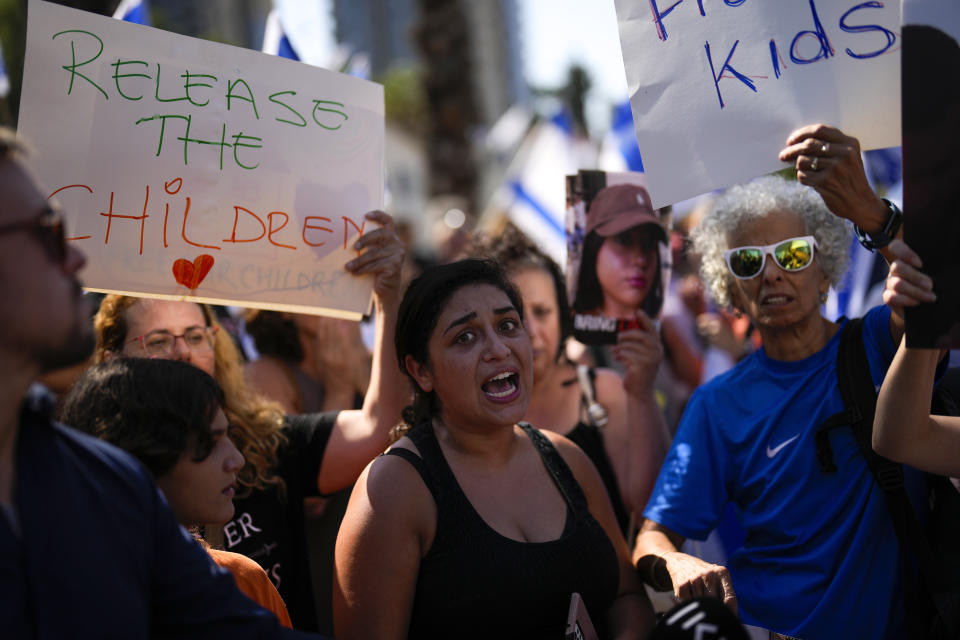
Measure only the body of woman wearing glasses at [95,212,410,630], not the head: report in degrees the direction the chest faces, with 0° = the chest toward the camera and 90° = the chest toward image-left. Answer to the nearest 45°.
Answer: approximately 0°

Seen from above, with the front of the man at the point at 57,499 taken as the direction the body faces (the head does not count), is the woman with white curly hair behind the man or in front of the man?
in front

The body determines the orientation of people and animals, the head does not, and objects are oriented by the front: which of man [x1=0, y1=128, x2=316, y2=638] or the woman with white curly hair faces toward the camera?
the woman with white curly hair

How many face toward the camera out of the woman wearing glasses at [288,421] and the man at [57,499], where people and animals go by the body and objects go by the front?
1

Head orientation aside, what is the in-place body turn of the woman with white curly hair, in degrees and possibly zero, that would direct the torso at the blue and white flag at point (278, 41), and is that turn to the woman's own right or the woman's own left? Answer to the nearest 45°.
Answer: approximately 90° to the woman's own right

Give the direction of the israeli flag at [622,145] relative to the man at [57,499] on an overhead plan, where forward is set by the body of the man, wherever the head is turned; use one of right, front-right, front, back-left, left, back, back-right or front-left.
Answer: front-left

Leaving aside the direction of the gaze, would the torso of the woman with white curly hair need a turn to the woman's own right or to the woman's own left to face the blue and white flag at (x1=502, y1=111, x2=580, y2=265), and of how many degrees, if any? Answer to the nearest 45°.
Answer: approximately 135° to the woman's own right

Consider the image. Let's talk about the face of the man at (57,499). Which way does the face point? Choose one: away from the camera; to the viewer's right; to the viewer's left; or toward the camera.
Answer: to the viewer's right

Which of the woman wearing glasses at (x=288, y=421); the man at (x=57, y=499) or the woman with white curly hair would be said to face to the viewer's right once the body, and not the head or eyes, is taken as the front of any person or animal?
the man

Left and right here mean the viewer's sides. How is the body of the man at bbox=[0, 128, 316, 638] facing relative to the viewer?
facing to the right of the viewer

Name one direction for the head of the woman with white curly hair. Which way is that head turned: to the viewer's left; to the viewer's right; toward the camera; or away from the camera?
toward the camera

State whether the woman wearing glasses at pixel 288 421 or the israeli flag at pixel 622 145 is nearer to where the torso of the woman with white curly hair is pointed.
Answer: the woman wearing glasses

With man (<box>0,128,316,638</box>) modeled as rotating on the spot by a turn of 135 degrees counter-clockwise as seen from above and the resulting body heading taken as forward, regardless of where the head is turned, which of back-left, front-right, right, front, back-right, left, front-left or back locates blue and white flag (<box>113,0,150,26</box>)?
front-right

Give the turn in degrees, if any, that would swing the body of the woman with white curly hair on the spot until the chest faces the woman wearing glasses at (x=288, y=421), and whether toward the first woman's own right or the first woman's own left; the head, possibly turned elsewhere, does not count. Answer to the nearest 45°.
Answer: approximately 90° to the first woman's own right

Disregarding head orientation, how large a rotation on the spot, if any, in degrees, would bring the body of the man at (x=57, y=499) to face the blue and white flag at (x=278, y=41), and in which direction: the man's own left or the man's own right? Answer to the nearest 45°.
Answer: approximately 90° to the man's own left

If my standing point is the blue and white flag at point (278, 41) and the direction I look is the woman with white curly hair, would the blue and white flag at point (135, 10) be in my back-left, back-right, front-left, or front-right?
back-right
